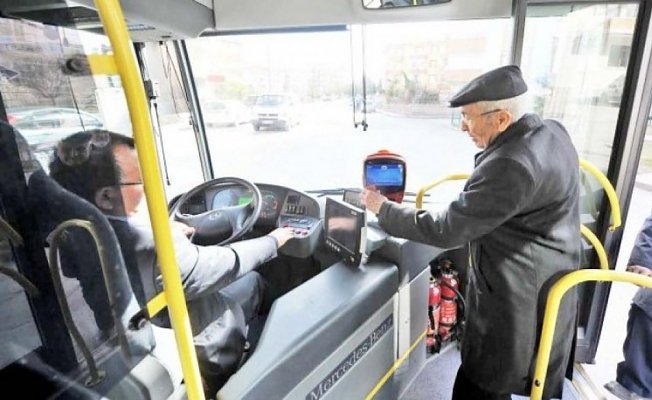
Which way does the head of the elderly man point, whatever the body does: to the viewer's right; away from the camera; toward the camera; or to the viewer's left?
to the viewer's left

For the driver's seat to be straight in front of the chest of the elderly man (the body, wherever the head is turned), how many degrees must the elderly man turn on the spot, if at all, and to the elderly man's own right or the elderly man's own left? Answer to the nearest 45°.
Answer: approximately 45° to the elderly man's own left

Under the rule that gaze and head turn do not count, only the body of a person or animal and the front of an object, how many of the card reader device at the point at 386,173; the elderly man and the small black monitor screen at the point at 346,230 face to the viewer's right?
0

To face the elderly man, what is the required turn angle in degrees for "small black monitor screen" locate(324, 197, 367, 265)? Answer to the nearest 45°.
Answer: approximately 135° to its left
